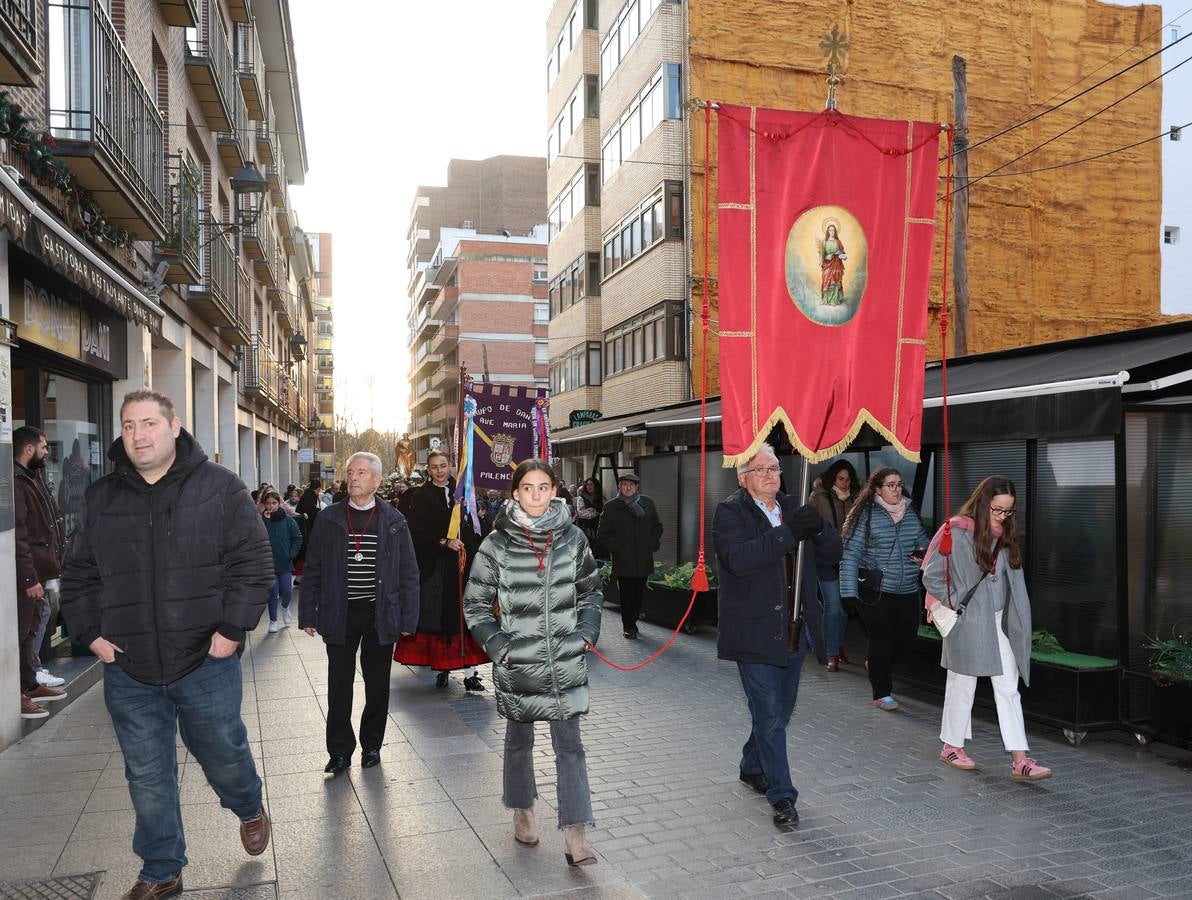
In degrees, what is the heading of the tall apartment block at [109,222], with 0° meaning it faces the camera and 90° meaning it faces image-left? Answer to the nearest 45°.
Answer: approximately 270°

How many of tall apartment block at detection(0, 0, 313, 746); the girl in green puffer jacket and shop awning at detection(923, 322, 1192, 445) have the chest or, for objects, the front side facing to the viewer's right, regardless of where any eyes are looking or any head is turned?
1

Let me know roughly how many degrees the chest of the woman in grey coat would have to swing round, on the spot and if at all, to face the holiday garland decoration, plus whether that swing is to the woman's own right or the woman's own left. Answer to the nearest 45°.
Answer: approximately 135° to the woman's own right

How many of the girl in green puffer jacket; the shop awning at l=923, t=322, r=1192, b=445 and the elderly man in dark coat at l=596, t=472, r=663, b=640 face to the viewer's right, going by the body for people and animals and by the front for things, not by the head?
0

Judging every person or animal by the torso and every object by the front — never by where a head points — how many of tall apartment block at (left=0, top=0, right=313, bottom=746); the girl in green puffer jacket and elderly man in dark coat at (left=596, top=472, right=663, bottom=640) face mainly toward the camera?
2

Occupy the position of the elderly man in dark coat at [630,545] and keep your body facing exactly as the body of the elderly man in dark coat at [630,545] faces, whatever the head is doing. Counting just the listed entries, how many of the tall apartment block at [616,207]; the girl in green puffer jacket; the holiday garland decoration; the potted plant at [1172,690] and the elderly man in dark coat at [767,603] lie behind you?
1

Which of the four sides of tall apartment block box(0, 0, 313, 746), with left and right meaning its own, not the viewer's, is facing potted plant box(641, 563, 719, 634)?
front

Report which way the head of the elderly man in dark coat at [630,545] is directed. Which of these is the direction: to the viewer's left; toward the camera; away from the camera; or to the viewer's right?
toward the camera

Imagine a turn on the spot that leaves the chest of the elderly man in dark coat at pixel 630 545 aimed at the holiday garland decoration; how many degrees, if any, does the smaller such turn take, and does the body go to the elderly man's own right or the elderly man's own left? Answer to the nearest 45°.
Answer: approximately 45° to the elderly man's own right

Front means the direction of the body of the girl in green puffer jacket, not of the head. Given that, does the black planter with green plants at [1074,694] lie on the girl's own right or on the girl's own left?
on the girl's own left

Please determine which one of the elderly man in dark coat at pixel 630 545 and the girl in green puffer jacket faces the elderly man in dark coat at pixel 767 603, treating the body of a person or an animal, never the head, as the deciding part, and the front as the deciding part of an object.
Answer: the elderly man in dark coat at pixel 630 545

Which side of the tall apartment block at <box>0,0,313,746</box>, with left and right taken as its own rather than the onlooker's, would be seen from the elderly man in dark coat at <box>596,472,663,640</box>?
front

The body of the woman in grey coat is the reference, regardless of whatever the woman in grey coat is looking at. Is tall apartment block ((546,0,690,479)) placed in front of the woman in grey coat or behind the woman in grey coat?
behind

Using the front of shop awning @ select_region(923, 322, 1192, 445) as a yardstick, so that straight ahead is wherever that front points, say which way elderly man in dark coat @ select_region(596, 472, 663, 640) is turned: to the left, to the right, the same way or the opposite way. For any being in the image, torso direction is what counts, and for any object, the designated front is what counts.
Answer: to the left

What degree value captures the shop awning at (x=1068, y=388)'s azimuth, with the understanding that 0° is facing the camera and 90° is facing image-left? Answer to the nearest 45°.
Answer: approximately 45°

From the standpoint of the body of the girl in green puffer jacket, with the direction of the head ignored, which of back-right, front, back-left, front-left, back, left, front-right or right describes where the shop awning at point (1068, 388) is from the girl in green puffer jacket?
back-left

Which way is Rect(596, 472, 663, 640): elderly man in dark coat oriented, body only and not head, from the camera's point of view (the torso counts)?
toward the camera

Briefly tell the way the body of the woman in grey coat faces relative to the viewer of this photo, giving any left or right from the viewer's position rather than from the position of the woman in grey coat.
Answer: facing the viewer and to the right of the viewer
